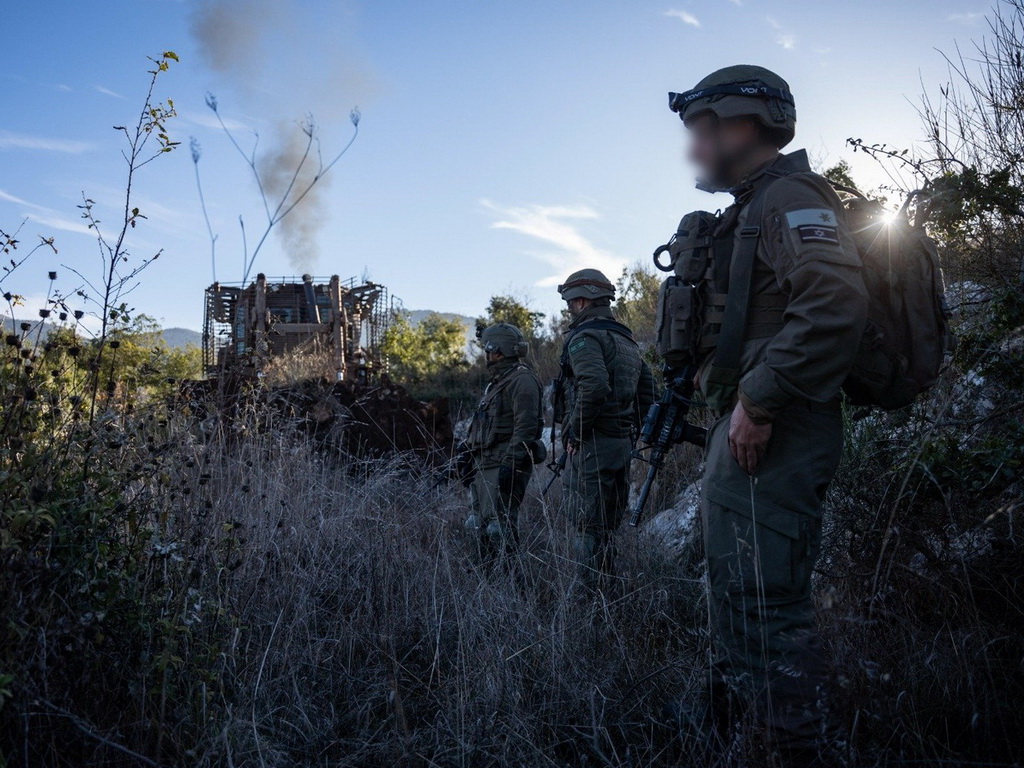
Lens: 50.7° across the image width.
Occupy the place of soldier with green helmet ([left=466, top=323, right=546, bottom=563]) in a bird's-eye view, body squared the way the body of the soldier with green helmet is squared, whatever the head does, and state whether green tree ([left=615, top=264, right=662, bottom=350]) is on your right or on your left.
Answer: on your right

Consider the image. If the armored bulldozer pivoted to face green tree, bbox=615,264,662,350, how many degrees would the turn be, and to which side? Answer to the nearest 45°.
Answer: approximately 45° to its left

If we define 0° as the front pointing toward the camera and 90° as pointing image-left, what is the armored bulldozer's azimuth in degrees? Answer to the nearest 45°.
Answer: approximately 0°

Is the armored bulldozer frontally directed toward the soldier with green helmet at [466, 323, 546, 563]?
yes

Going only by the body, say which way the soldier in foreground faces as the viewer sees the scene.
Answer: to the viewer's left

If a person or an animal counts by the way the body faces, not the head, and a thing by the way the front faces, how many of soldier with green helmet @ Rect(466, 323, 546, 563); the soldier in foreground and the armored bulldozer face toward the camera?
1

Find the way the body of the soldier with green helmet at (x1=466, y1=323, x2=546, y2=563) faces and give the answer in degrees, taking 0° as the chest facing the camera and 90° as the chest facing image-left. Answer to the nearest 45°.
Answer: approximately 90°

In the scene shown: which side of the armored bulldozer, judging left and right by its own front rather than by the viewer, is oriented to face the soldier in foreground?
front

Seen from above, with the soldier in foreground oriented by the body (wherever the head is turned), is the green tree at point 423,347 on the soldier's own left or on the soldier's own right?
on the soldier's own right
